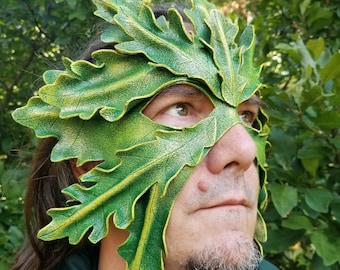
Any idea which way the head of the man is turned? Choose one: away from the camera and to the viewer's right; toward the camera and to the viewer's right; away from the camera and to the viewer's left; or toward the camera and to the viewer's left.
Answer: toward the camera and to the viewer's right
